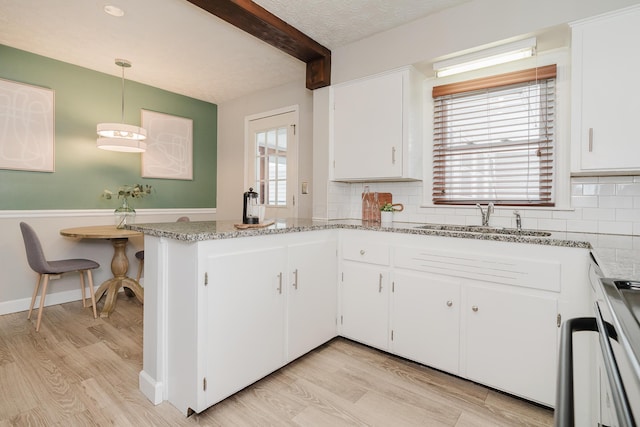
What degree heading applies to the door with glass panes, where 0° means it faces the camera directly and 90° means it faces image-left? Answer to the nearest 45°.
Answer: approximately 45°

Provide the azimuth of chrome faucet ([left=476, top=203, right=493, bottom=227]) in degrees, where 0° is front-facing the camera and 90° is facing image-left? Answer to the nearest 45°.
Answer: approximately 0°

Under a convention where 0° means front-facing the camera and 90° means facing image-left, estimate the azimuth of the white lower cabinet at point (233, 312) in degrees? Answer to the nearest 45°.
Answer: approximately 315°

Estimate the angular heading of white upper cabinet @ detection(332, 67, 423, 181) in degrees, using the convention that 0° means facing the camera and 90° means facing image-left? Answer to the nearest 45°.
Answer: approximately 45°

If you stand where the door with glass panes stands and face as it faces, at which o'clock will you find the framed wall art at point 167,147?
The framed wall art is roughly at 2 o'clock from the door with glass panes.

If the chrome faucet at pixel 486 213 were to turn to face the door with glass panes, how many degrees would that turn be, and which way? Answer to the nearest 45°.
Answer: approximately 90° to its right

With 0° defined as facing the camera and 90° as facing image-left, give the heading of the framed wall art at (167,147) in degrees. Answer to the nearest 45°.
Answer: approximately 315°

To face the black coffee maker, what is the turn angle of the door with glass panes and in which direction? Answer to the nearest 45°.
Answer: approximately 45° to its left
